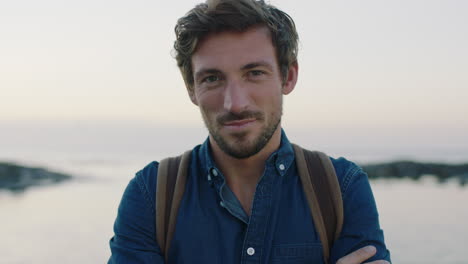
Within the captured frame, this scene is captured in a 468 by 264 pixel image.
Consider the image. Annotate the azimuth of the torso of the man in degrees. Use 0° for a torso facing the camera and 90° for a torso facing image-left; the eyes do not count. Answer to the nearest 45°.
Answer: approximately 0°

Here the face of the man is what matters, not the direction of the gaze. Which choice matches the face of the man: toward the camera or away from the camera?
toward the camera
